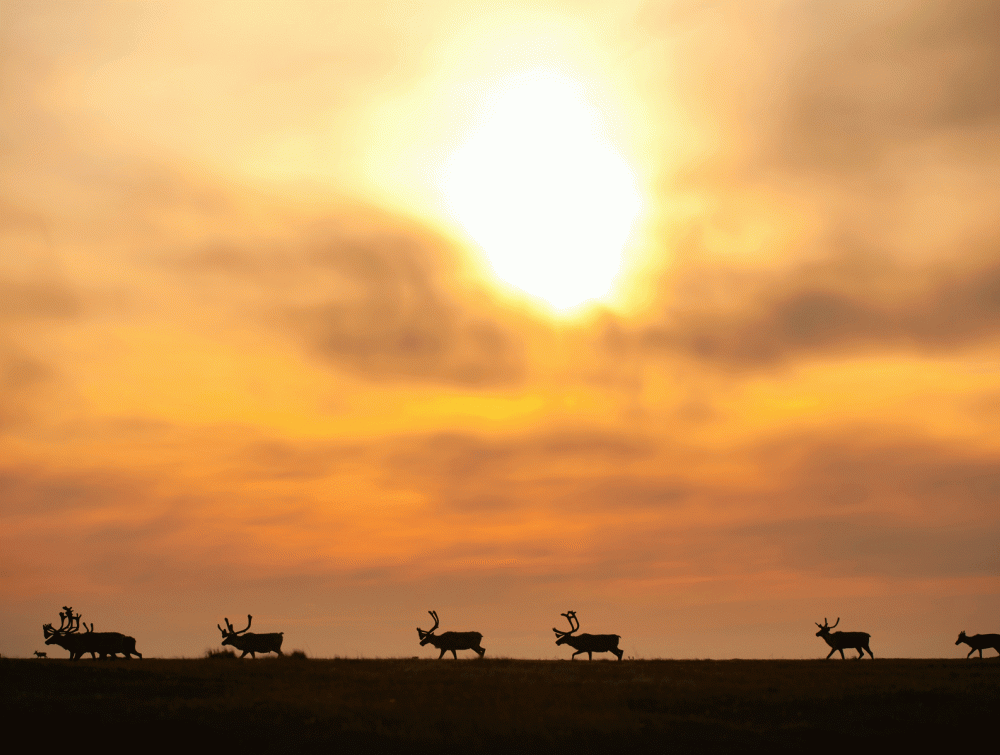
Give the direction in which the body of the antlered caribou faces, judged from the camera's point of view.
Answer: to the viewer's left

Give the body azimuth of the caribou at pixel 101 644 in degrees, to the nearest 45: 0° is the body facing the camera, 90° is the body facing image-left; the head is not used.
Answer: approximately 90°
